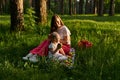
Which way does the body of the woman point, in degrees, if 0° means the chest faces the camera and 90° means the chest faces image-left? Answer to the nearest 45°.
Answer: approximately 45°

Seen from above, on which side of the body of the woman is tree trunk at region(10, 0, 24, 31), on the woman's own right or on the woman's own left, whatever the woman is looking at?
on the woman's own right

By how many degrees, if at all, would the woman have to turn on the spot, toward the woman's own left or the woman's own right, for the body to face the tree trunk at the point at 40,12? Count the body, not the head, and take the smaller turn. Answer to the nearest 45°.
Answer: approximately 135° to the woman's own right
